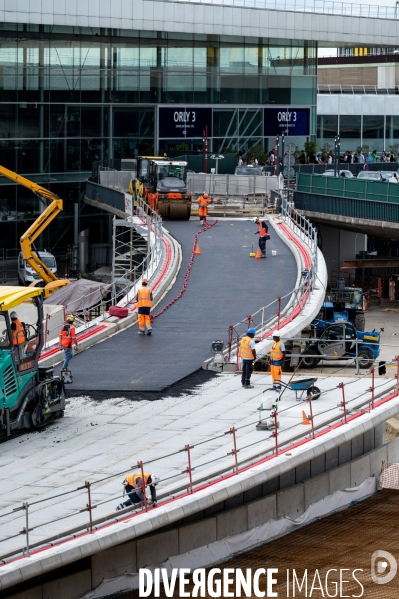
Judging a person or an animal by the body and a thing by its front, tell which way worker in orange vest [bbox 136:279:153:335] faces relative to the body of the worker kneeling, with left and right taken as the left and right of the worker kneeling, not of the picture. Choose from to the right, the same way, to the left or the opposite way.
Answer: to the left
